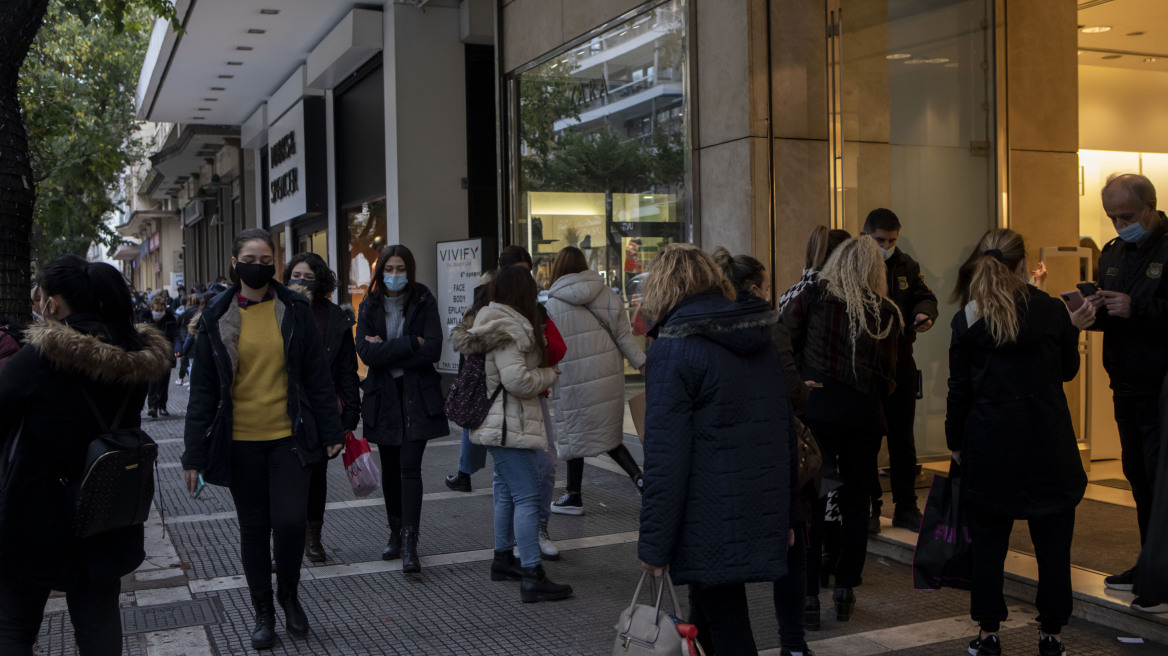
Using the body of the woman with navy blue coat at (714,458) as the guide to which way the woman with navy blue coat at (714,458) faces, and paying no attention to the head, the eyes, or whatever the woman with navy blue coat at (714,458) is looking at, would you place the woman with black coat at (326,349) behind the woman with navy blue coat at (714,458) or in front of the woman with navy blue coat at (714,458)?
in front

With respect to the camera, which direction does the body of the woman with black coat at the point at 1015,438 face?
away from the camera

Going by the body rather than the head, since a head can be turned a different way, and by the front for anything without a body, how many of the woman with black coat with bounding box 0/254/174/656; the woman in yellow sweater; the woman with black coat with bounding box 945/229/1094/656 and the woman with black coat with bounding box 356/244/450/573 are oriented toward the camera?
2

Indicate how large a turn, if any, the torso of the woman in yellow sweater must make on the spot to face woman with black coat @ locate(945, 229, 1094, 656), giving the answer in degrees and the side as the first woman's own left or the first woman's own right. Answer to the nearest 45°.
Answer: approximately 45° to the first woman's own left

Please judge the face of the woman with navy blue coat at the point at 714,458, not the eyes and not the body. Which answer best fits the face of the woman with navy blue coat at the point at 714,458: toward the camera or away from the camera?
away from the camera

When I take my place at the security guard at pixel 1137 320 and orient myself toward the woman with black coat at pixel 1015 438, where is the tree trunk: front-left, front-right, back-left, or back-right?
front-right

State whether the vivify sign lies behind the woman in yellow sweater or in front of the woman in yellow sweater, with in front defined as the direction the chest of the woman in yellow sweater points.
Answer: behind

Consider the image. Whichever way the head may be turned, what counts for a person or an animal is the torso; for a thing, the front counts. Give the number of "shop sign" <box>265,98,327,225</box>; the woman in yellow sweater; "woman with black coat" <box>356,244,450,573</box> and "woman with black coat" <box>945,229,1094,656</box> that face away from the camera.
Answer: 1

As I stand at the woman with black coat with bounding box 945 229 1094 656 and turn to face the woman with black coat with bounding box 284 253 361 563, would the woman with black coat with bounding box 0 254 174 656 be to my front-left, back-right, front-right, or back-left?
front-left

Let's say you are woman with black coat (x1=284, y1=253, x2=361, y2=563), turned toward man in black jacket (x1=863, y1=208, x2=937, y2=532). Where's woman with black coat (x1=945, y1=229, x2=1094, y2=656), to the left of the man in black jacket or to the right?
right

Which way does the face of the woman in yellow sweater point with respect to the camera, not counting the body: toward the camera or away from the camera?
toward the camera

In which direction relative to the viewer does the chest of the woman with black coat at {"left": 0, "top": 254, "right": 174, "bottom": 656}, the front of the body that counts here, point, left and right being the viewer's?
facing away from the viewer and to the left of the viewer

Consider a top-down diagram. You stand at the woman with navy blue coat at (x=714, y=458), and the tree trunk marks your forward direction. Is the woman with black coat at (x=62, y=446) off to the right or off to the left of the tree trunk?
left

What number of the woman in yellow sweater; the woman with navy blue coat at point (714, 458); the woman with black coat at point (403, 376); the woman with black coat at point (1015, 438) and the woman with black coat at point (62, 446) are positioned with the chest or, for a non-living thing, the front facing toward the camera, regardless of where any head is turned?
2

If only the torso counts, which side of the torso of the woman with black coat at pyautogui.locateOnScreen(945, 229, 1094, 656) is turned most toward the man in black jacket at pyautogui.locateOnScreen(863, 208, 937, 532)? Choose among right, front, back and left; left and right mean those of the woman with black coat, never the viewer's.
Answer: front

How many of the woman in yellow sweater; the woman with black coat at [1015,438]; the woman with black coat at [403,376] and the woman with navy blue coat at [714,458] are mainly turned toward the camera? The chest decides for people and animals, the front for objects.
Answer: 2
